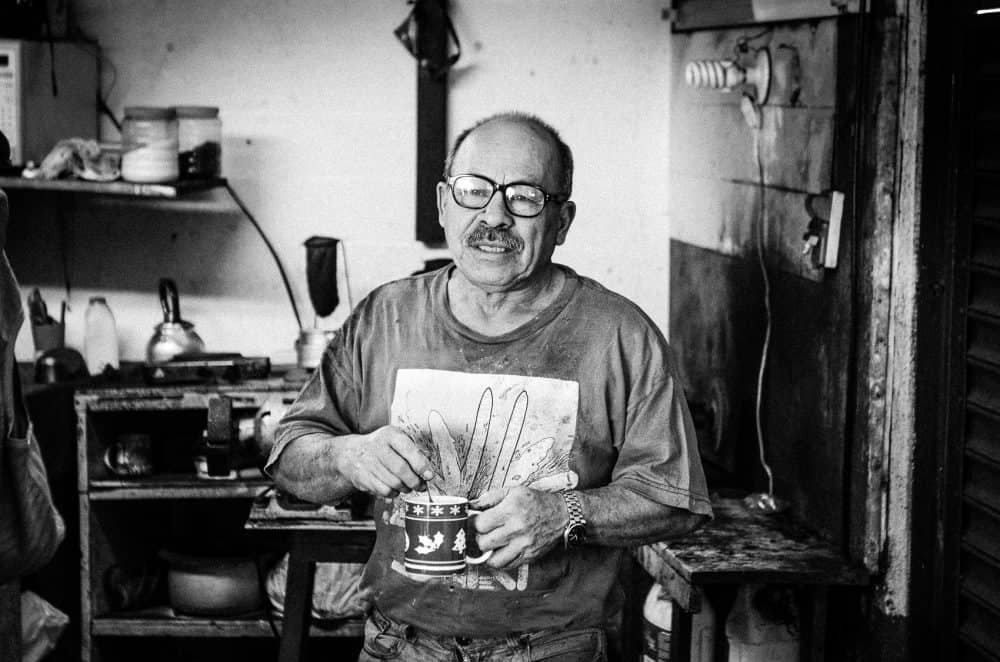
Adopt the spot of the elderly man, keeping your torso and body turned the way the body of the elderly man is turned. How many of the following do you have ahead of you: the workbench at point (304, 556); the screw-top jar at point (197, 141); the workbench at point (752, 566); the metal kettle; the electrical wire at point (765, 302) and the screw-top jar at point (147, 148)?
0

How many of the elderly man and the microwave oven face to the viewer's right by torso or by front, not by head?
0

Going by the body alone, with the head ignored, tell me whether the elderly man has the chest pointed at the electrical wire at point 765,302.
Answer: no

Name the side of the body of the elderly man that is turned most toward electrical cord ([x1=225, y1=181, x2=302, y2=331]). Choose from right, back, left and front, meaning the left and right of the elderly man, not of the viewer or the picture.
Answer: back

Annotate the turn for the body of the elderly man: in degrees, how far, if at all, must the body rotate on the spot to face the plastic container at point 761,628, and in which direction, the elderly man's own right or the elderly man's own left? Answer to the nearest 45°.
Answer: approximately 135° to the elderly man's own left

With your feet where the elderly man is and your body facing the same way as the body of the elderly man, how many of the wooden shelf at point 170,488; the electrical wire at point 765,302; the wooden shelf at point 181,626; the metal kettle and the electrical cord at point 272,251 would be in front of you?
0

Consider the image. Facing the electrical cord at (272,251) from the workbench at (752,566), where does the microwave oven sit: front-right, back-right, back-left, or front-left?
front-left

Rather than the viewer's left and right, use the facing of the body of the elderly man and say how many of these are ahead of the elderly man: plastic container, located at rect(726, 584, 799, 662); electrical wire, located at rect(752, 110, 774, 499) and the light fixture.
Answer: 0

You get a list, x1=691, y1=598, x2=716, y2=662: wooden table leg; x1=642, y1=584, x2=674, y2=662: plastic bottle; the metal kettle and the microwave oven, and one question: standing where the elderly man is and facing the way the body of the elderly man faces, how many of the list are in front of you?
0

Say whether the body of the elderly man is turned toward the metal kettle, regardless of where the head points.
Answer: no

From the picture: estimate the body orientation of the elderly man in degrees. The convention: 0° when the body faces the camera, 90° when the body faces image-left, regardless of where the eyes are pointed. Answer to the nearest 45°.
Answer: approximately 0°

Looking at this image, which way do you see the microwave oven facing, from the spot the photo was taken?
facing the viewer and to the left of the viewer

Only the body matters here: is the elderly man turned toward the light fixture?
no
